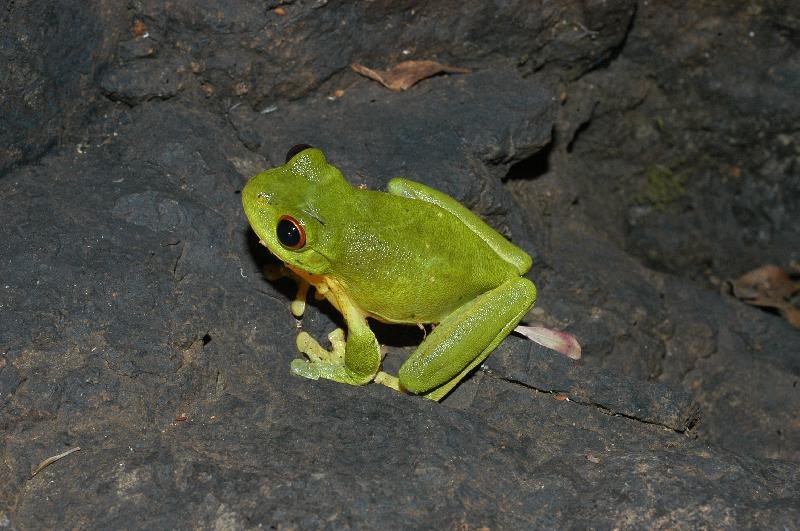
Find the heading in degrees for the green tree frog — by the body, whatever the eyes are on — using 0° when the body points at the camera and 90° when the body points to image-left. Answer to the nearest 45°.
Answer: approximately 90°

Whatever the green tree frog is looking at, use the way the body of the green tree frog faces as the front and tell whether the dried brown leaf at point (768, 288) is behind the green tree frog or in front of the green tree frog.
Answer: behind

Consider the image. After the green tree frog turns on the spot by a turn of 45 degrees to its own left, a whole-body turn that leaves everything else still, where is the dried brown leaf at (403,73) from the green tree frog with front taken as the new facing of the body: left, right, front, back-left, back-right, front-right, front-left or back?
back-right
